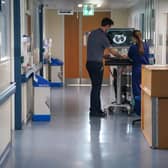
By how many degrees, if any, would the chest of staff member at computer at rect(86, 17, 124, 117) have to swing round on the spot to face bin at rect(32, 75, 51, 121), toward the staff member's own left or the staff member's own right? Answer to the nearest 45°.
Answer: approximately 135° to the staff member's own left

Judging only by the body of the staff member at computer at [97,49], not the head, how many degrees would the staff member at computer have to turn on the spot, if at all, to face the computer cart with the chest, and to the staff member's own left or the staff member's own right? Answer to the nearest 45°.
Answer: approximately 45° to the staff member's own left

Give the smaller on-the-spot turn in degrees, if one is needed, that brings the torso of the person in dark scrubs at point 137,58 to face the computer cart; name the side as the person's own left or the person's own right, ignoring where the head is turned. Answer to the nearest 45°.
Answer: approximately 45° to the person's own right

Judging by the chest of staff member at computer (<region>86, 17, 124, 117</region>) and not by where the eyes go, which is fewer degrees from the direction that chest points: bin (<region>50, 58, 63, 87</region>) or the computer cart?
the computer cart

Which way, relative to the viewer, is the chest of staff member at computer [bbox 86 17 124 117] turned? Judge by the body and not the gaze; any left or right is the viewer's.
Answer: facing to the right of the viewer

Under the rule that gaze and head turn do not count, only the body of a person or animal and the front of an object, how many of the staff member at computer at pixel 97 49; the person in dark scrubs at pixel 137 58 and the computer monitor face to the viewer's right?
1

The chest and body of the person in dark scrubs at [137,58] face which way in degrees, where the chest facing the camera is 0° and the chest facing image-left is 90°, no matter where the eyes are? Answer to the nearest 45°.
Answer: approximately 135°

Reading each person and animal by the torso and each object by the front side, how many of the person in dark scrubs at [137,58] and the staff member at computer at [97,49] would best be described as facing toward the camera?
0
